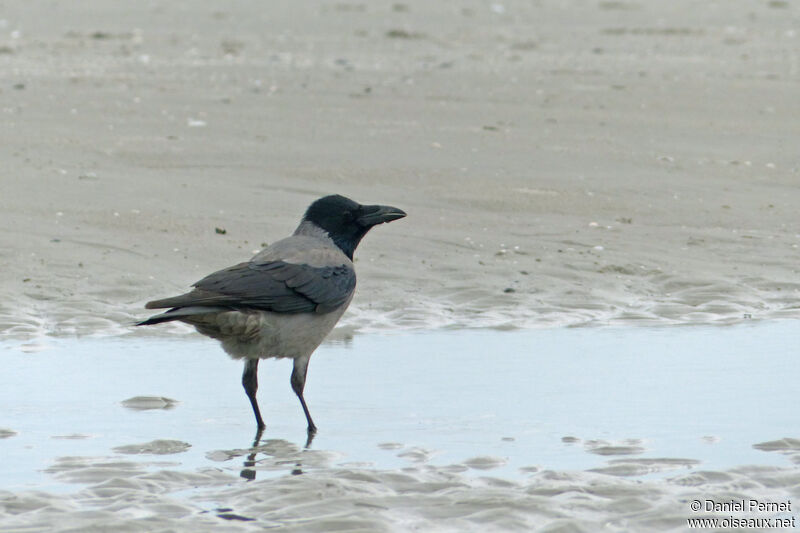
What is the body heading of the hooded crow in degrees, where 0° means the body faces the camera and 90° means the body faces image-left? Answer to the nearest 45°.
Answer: approximately 270°
